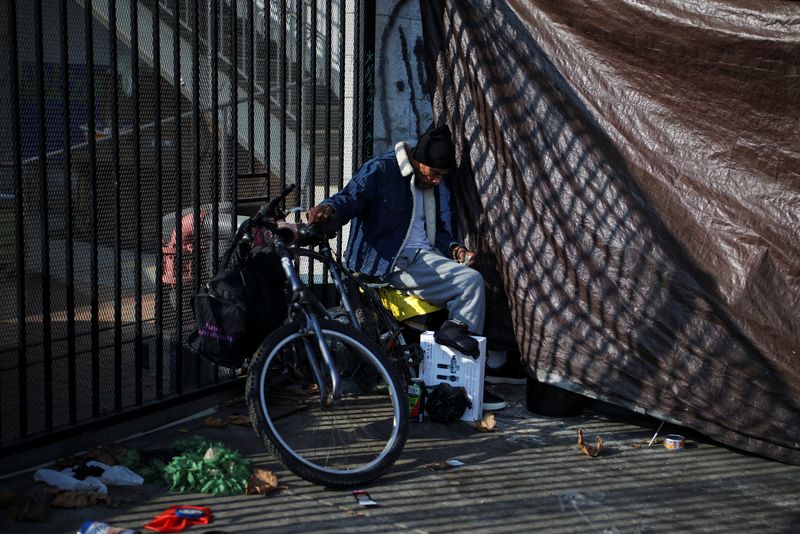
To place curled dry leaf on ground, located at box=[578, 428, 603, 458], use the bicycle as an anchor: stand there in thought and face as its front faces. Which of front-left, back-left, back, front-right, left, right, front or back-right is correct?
back-left

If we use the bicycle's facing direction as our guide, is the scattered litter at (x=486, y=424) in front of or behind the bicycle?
behind

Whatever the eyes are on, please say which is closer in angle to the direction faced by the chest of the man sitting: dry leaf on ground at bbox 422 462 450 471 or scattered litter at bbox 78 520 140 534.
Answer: the dry leaf on ground

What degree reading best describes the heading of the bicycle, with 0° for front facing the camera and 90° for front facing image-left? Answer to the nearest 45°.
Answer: approximately 45°

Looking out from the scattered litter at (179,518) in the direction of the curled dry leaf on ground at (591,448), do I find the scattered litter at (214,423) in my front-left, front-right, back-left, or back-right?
front-left

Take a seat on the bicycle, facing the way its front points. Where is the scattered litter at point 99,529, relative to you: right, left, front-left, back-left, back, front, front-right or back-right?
front

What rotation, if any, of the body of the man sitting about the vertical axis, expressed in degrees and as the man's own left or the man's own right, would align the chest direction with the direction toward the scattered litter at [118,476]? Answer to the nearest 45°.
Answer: approximately 90° to the man's own right
